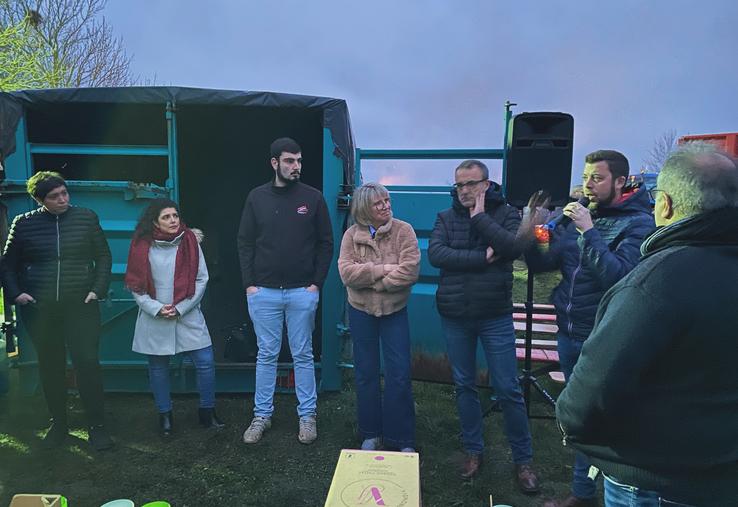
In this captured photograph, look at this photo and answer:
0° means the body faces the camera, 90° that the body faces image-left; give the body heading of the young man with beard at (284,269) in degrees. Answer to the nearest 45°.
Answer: approximately 0°

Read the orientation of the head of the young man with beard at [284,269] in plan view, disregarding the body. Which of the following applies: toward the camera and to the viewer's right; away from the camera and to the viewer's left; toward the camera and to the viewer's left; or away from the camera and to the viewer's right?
toward the camera and to the viewer's right

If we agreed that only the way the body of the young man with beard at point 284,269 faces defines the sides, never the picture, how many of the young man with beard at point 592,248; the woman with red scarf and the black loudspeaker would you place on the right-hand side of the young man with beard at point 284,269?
1

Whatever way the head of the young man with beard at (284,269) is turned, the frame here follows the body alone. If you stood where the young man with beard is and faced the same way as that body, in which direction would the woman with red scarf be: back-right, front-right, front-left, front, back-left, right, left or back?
right

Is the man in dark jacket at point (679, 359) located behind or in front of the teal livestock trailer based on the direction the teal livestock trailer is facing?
behind

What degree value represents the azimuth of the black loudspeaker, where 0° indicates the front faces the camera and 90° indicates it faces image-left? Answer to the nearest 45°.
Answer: approximately 0°

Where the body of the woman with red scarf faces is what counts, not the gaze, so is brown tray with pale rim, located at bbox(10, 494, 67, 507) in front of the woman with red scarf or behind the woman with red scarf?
in front

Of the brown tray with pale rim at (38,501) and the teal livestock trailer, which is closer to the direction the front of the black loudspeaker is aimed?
the brown tray with pale rim

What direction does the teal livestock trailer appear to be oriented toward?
away from the camera

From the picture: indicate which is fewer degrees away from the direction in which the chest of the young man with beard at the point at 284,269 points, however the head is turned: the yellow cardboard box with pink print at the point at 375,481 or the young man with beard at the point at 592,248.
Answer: the yellow cardboard box with pink print

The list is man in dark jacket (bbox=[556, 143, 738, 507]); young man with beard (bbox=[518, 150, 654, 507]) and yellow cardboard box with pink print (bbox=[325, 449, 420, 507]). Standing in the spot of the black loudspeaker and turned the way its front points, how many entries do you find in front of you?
3

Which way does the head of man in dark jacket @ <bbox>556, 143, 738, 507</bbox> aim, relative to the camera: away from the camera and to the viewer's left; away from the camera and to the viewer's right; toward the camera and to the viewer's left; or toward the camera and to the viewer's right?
away from the camera and to the viewer's left

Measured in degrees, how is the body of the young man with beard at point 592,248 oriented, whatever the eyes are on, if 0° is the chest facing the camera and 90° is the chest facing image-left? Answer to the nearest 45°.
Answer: approximately 45°

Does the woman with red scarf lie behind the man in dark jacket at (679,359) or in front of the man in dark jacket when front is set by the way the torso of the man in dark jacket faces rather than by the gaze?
in front
